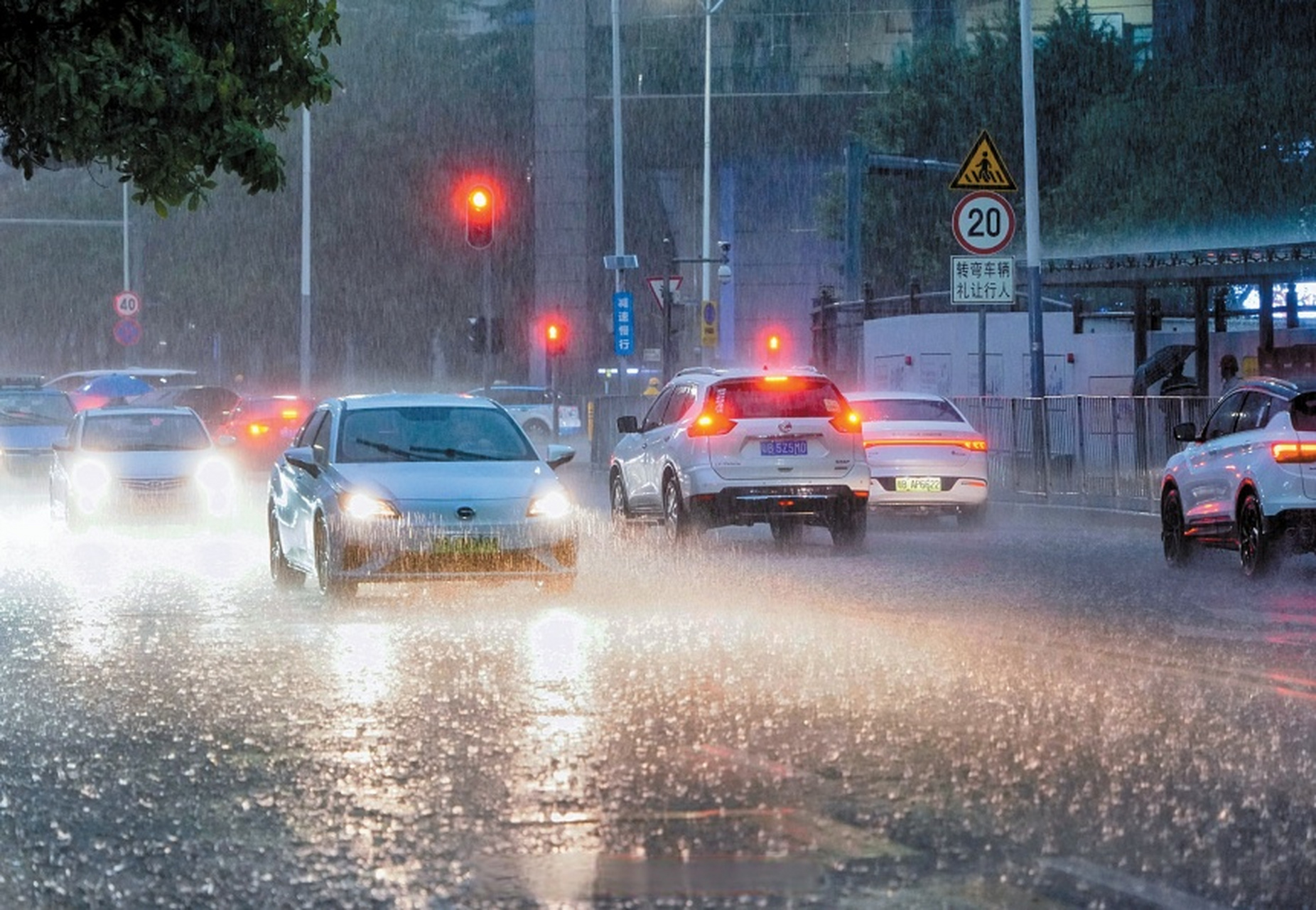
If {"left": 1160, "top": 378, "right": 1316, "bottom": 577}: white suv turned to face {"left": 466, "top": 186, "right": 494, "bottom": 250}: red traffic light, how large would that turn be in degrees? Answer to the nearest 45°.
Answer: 0° — it already faces it

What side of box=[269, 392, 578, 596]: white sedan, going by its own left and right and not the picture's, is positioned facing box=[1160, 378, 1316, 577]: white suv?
left

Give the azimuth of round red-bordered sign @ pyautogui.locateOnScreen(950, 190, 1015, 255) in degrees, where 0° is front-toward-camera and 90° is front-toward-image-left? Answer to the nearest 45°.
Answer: approximately 0°

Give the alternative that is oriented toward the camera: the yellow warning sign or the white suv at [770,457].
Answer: the yellow warning sign

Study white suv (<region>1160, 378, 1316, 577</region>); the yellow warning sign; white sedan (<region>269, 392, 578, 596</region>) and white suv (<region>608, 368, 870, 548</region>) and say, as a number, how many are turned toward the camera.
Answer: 2

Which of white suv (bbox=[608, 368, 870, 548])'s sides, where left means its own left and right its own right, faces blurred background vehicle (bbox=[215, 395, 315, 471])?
front

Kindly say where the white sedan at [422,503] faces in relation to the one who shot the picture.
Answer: facing the viewer

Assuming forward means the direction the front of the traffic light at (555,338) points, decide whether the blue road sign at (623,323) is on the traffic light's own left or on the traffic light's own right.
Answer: on the traffic light's own left

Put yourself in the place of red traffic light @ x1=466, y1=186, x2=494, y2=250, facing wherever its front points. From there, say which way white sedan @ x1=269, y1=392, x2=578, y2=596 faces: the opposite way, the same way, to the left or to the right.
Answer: the same way

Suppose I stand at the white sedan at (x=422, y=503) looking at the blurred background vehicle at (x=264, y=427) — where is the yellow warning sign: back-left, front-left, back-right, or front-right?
front-right

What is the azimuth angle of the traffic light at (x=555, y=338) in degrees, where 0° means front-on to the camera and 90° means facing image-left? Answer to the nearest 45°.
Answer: approximately 0°

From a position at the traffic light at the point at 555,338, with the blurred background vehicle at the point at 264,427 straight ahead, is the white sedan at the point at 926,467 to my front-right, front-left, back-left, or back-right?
front-left

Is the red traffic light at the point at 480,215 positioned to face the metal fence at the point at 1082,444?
no

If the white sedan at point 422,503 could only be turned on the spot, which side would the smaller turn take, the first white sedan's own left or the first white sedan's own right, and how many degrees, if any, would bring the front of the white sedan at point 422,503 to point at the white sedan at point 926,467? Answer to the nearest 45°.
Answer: approximately 135° to the first white sedan's own left
